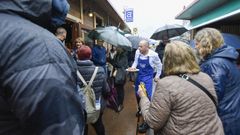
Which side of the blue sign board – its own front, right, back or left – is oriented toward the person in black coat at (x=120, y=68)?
front

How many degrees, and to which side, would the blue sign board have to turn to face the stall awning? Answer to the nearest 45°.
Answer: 0° — it already faces it

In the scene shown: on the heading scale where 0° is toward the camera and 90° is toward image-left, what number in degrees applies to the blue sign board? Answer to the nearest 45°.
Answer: approximately 0°

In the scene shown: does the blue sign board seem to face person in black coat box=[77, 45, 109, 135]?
yes

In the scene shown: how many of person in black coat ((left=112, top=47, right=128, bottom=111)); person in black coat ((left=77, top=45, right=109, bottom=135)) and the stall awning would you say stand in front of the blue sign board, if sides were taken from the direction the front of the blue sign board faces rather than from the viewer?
3

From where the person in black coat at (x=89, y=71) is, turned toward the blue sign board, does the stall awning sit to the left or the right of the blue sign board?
right

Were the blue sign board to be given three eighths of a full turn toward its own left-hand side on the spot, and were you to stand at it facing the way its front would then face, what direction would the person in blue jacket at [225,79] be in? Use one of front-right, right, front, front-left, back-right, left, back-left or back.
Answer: back-right
